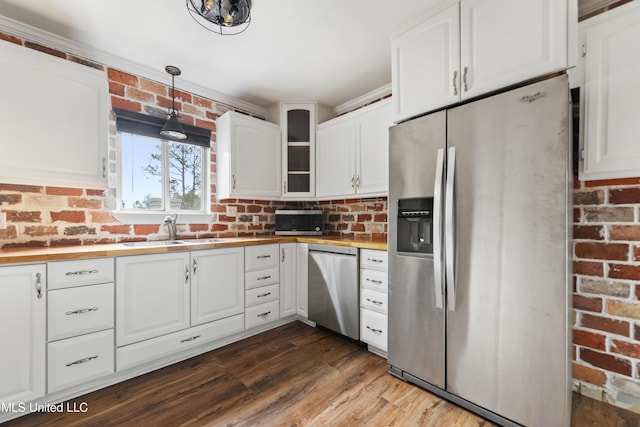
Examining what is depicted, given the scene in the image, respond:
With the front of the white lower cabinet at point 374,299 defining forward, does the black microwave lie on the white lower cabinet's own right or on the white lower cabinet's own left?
on the white lower cabinet's own right

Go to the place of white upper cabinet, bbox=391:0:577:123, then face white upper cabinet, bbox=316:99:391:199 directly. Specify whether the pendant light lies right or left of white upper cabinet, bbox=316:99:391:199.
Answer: left

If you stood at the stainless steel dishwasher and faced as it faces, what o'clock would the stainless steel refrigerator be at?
The stainless steel refrigerator is roughly at 9 o'clock from the stainless steel dishwasher.

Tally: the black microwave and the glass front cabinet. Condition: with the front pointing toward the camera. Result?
2

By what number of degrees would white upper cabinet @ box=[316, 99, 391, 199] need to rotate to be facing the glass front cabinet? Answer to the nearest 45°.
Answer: approximately 90° to its right

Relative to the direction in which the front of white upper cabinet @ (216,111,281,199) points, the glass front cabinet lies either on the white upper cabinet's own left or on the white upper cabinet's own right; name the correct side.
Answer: on the white upper cabinet's own left

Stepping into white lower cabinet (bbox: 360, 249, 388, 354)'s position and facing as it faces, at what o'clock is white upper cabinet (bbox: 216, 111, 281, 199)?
The white upper cabinet is roughly at 2 o'clock from the white lower cabinet.

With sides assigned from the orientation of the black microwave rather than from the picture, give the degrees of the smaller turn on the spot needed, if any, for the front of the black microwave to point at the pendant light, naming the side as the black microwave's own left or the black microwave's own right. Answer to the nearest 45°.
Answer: approximately 45° to the black microwave's own right
